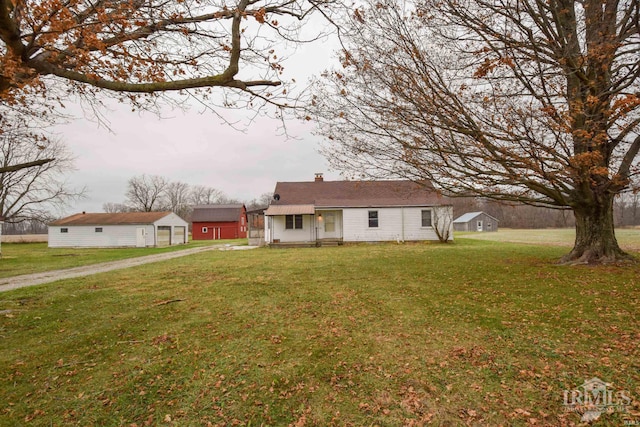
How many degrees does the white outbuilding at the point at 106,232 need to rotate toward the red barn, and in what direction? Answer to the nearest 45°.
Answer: approximately 90° to its left

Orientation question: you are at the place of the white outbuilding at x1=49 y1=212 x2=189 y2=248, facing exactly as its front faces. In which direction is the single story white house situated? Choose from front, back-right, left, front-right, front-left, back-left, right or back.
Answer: front

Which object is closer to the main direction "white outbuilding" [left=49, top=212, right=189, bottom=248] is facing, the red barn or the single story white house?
the single story white house

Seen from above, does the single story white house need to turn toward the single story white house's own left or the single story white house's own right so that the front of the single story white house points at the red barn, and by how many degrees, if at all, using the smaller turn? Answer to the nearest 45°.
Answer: approximately 135° to the single story white house's own right

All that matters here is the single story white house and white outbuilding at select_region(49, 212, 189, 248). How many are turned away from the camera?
0

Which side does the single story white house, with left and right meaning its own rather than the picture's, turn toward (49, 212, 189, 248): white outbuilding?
right

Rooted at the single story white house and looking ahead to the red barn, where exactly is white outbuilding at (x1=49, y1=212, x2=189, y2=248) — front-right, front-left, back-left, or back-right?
front-left

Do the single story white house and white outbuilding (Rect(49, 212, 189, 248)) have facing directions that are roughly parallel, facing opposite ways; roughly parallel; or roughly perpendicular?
roughly perpendicular

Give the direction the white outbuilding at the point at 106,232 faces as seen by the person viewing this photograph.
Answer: facing the viewer and to the right of the viewer

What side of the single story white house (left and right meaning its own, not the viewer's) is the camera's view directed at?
front
